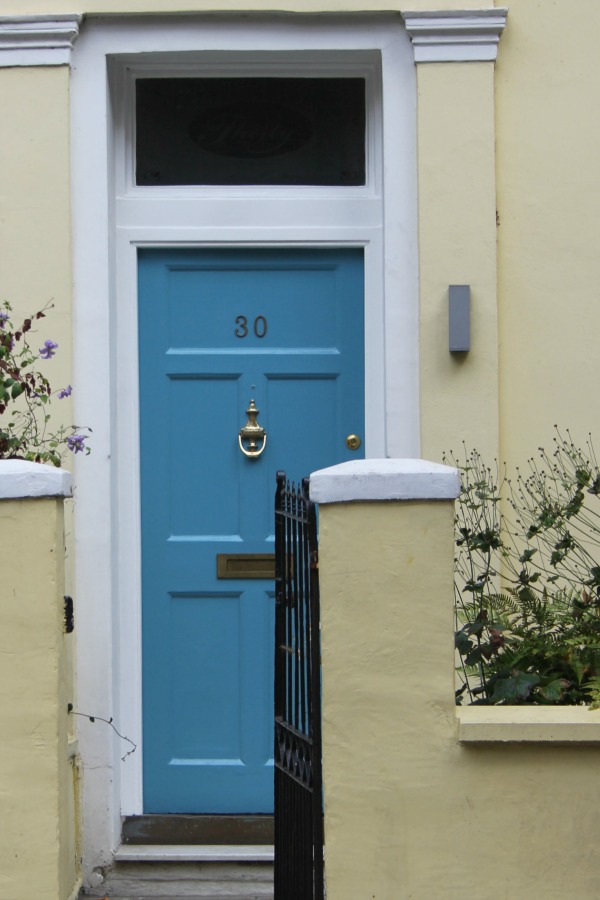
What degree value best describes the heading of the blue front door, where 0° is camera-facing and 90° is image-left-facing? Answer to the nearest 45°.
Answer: approximately 0°

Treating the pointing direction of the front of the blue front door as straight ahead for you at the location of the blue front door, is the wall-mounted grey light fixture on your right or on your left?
on your left

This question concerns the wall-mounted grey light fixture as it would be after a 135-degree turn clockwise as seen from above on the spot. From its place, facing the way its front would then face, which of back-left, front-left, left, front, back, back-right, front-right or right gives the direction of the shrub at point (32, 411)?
front-left

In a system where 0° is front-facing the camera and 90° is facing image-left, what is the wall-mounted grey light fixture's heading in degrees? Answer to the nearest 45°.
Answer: approximately 0°

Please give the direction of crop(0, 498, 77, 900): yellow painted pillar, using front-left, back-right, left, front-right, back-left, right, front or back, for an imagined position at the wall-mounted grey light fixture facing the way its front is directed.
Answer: front-right

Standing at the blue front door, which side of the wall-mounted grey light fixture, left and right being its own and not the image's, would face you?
right

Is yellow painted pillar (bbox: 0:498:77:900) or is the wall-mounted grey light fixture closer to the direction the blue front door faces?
the yellow painted pillar

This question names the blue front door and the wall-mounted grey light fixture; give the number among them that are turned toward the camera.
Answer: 2
